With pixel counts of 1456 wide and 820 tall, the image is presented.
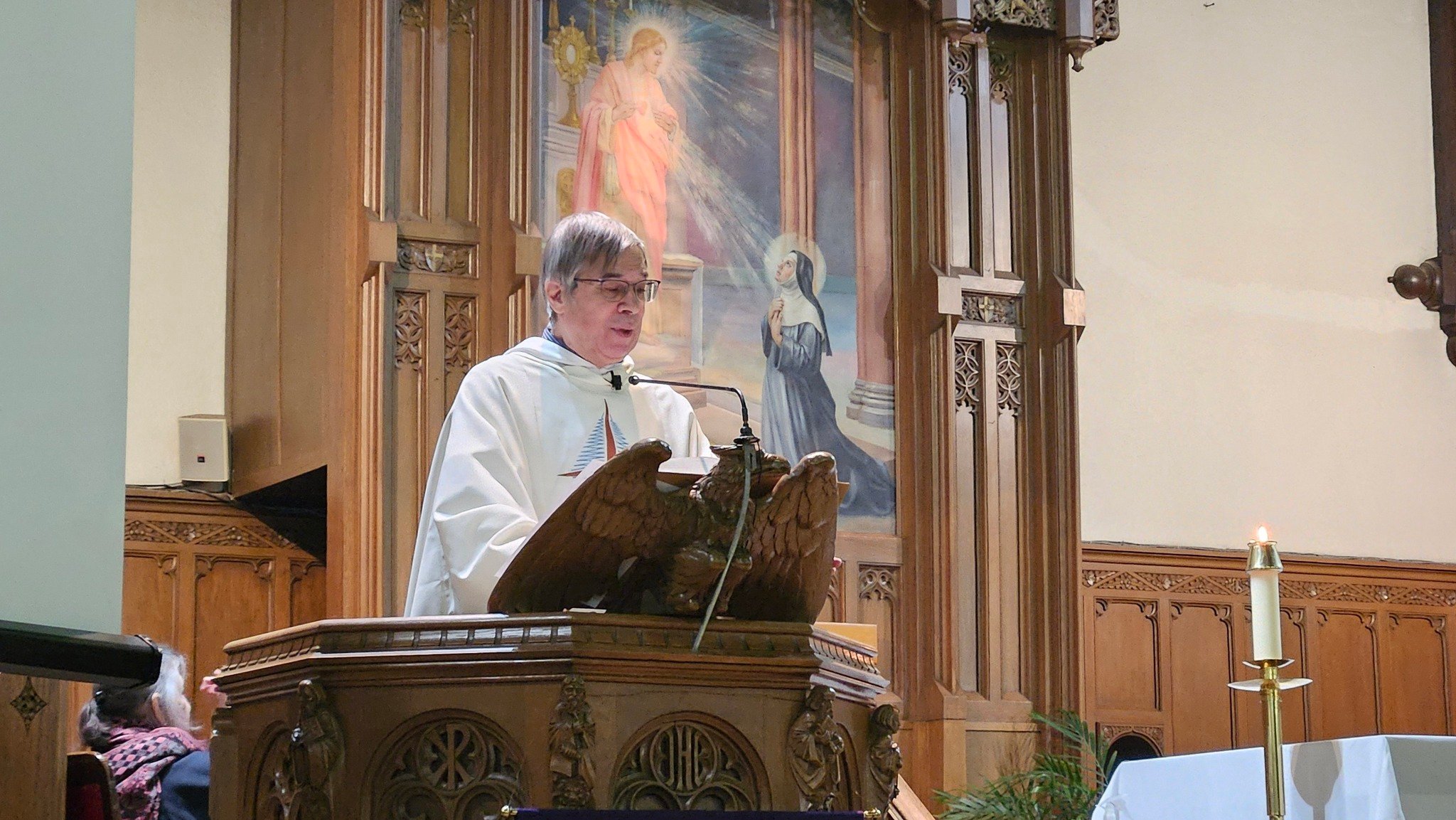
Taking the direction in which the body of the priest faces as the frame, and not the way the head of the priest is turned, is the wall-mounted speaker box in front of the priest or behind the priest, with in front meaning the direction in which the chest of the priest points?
behind

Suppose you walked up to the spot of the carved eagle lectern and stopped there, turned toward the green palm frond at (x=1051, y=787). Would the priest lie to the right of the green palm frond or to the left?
left

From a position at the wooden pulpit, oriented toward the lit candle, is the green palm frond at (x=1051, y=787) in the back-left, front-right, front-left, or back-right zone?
front-left

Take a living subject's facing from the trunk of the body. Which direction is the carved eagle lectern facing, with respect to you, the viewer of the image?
facing the viewer and to the right of the viewer

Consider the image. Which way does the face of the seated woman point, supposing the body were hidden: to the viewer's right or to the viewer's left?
to the viewer's right

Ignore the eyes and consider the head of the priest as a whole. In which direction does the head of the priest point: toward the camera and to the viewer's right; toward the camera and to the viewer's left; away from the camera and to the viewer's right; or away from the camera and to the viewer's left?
toward the camera and to the viewer's right

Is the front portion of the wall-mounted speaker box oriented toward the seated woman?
yes

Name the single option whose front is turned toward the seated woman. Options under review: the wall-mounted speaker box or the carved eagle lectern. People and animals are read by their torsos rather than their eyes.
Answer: the wall-mounted speaker box

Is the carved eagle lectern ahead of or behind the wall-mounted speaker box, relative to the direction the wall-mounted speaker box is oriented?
ahead

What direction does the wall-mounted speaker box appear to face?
toward the camera

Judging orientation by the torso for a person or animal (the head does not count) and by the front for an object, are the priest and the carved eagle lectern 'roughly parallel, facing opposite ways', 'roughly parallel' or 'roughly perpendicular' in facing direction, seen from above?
roughly parallel

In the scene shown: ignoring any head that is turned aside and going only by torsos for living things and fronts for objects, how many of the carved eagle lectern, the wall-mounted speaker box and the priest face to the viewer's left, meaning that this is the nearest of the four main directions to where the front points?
0

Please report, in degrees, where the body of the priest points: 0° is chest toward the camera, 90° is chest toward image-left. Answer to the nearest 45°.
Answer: approximately 315°
